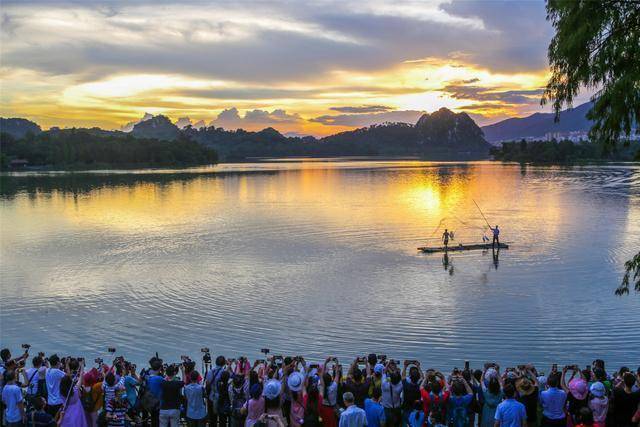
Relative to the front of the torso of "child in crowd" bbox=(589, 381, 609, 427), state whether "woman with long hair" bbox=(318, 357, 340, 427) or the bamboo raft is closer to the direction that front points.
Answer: the bamboo raft

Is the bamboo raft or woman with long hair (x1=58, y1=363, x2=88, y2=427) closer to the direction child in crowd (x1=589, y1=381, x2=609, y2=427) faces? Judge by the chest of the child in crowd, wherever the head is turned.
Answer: the bamboo raft

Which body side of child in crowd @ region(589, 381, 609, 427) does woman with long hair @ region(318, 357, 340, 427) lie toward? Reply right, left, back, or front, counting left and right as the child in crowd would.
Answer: left

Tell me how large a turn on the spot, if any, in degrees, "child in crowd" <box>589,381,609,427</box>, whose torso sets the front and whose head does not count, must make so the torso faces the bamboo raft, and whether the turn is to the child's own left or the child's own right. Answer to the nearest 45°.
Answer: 0° — they already face it

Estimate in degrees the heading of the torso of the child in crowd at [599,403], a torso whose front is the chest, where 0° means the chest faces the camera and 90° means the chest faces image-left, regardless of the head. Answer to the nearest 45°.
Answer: approximately 180°
